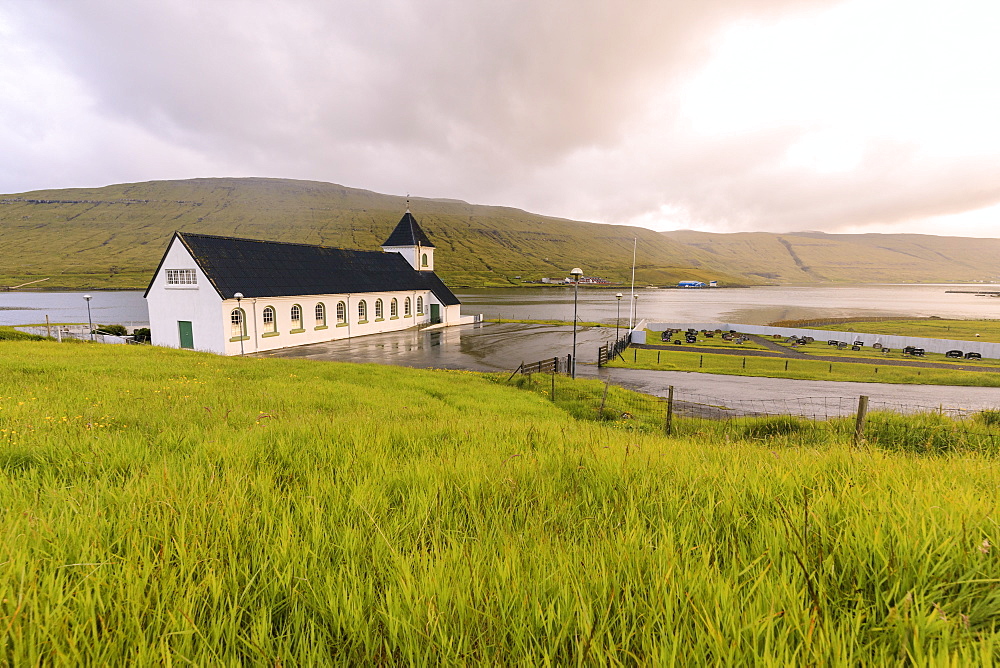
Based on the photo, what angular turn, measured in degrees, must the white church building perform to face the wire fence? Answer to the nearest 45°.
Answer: approximately 90° to its right

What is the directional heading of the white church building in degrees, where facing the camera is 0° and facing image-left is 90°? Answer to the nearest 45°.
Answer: approximately 225°
